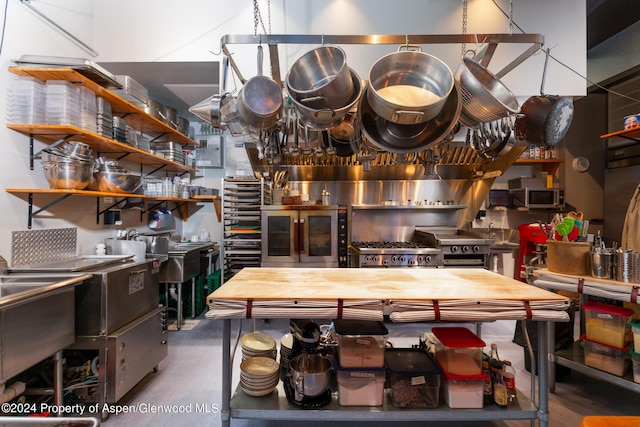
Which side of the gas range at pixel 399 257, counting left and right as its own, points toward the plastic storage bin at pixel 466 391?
front

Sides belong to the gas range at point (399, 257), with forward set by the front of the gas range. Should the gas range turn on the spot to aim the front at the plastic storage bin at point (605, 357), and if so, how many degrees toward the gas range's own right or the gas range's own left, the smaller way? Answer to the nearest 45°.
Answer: approximately 45° to the gas range's own left

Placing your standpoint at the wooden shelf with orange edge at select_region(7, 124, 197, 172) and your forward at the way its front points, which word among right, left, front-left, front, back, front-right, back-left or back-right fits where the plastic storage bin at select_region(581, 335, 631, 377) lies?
front-right

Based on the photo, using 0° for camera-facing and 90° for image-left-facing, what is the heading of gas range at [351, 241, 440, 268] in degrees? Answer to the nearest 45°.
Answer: approximately 0°

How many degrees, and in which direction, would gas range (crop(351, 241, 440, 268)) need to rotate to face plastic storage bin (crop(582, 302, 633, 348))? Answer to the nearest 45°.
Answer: approximately 45° to its left

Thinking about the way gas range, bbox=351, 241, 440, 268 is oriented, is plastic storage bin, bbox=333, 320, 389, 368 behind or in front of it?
in front

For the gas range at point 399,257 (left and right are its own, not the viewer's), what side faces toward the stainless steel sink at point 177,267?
right

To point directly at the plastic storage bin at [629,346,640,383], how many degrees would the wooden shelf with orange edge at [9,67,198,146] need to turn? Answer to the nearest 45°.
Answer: approximately 45° to its right

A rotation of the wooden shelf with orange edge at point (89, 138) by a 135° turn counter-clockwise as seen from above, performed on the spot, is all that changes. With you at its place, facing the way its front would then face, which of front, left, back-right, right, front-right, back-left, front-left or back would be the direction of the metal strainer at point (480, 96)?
back

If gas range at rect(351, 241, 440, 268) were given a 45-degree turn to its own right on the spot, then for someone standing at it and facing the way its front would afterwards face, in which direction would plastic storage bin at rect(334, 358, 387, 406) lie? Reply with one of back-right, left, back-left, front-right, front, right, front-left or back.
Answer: front-left

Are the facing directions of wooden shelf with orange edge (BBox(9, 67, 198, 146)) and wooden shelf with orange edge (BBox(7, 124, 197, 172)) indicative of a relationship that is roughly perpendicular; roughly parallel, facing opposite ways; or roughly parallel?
roughly parallel

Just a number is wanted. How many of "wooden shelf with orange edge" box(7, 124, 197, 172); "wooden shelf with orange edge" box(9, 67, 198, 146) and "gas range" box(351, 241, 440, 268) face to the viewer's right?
2

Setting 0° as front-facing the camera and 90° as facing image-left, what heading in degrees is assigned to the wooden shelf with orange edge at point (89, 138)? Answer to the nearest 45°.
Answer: approximately 270°

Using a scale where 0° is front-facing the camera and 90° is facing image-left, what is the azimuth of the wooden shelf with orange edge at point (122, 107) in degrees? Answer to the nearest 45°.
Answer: approximately 270°

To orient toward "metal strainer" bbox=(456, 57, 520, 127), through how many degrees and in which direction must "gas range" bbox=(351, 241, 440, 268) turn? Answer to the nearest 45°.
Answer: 0° — it already faces it

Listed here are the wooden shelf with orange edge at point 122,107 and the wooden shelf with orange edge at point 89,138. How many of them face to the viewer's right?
2
